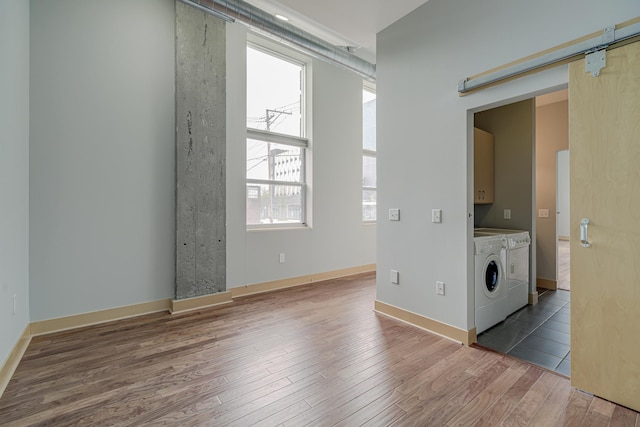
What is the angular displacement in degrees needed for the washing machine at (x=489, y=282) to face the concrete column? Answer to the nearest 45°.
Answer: approximately 135° to its right

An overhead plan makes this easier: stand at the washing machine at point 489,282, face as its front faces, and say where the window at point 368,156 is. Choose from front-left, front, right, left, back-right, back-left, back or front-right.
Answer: back

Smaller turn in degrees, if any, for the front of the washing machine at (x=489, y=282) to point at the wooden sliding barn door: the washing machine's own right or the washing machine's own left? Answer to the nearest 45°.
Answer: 0° — it already faces it
